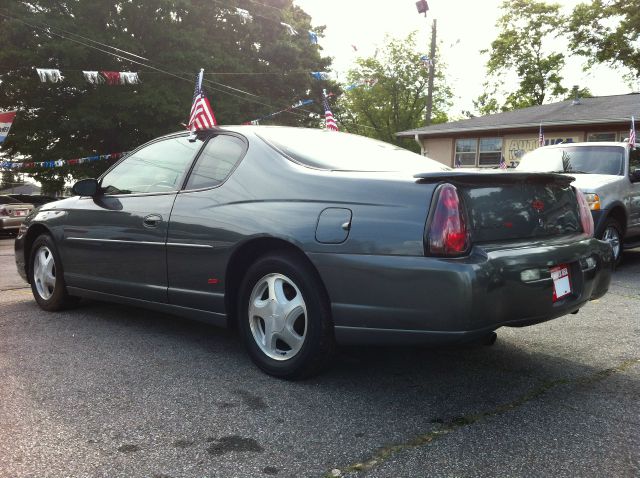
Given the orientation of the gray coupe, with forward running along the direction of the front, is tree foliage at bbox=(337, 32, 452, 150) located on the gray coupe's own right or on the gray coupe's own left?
on the gray coupe's own right

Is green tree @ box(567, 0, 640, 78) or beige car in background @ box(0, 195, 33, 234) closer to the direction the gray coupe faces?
the beige car in background

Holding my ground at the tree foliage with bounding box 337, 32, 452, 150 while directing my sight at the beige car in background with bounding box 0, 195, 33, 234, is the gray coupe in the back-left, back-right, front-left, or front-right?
front-left

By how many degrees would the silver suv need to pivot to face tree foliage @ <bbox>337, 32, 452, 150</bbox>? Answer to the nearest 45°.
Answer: approximately 135° to its right

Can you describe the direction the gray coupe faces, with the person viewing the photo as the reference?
facing away from the viewer and to the left of the viewer

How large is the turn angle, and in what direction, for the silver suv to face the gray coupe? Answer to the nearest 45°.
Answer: approximately 45° to its left

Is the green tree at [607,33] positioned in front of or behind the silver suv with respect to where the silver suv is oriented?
behind

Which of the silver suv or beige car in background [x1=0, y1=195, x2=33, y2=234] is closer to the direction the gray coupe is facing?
the beige car in background

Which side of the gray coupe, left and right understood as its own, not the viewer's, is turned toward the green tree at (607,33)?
right

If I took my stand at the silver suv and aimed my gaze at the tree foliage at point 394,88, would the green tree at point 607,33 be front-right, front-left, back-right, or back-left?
front-right

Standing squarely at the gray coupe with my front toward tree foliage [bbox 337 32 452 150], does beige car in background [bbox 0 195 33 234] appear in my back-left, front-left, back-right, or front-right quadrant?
front-left

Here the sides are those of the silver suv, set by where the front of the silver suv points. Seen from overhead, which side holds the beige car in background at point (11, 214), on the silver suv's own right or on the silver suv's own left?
on the silver suv's own right

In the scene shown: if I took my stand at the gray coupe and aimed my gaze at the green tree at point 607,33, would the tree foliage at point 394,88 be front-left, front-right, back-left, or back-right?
front-left

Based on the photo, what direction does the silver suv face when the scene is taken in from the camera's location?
facing the viewer and to the left of the viewer

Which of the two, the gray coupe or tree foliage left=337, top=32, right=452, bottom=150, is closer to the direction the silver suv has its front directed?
the gray coupe

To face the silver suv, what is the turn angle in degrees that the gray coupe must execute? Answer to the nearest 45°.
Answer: approximately 90° to its right
